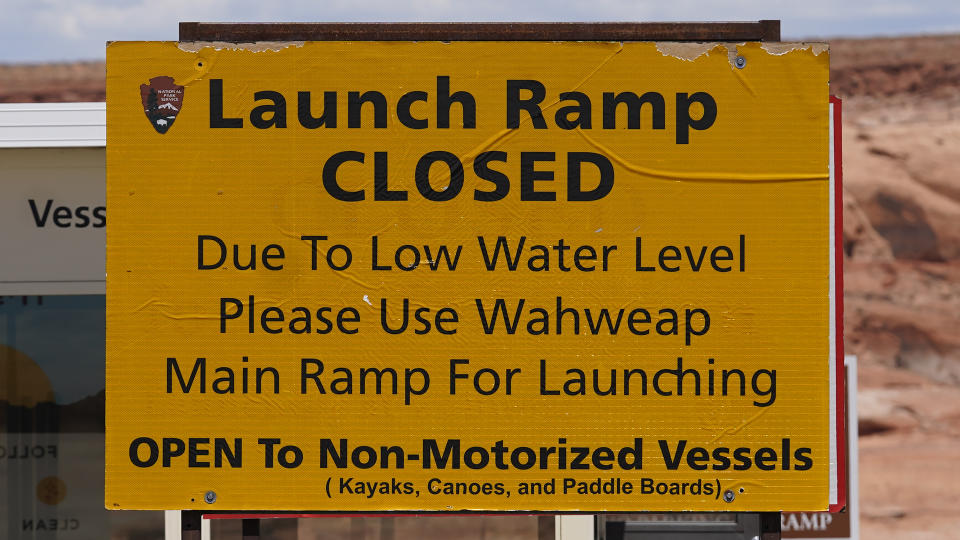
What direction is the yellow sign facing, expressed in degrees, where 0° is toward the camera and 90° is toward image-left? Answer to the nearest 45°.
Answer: approximately 0°
